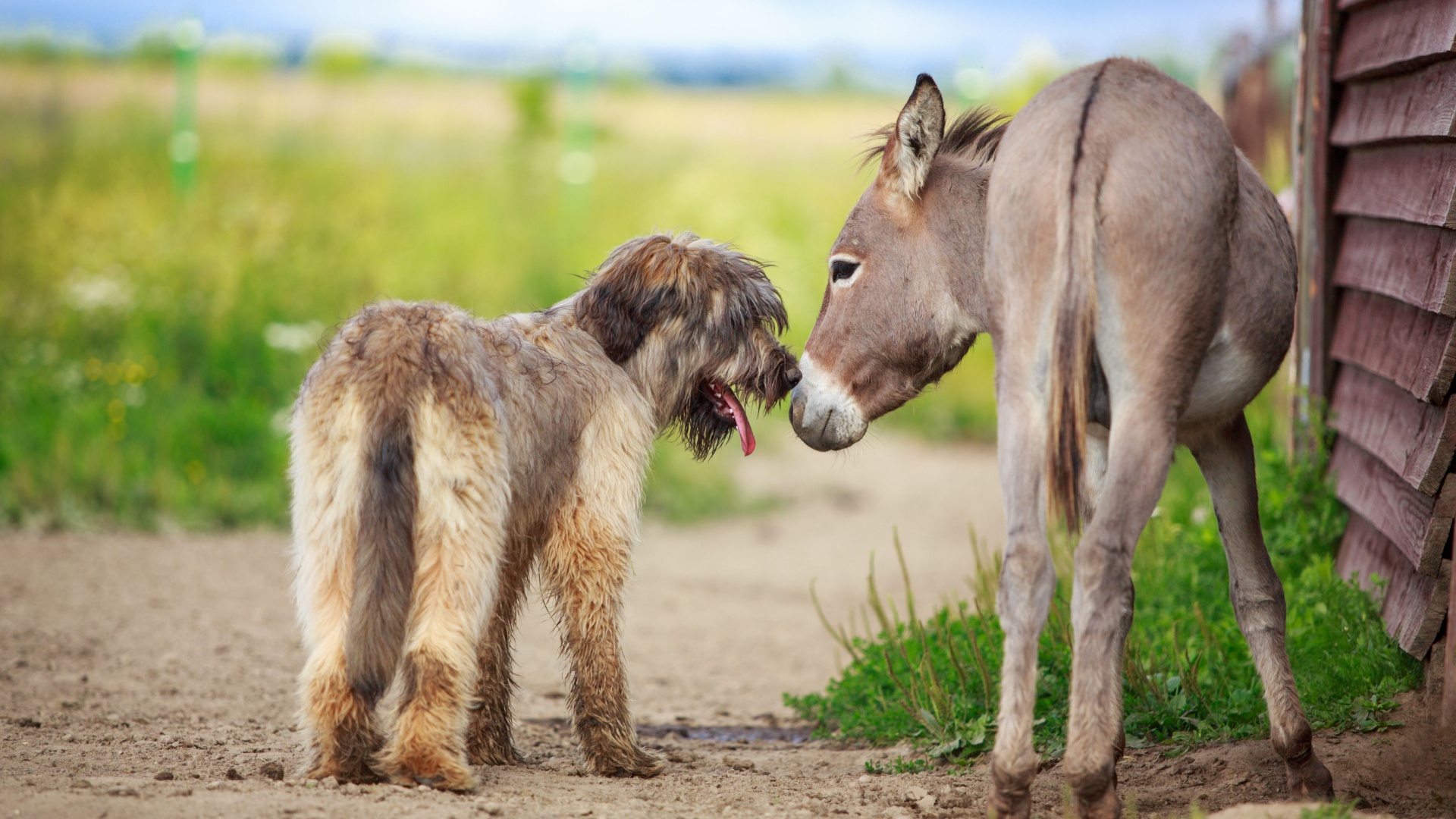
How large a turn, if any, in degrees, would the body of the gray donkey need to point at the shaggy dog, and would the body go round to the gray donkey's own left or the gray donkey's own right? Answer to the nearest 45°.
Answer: approximately 135° to the gray donkey's own left

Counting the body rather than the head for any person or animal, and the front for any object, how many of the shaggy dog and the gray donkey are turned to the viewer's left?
0

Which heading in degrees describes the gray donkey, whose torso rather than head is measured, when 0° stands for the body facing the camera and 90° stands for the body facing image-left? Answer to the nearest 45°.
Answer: approximately 225°

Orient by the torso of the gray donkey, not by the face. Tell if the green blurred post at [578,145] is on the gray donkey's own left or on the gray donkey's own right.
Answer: on the gray donkey's own left

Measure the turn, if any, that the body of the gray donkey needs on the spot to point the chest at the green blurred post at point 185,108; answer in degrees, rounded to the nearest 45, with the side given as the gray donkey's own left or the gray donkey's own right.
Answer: approximately 90° to the gray donkey's own left

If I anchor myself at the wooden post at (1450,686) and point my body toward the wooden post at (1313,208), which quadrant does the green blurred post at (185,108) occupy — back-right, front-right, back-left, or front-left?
front-left

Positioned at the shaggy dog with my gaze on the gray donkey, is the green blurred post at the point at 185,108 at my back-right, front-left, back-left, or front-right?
back-left

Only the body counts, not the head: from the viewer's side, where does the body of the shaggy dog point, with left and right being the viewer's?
facing away from the viewer and to the right of the viewer

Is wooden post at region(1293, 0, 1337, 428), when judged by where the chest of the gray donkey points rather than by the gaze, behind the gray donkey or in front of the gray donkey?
in front

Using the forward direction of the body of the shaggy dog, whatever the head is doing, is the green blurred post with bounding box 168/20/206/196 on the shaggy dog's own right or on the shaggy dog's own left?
on the shaggy dog's own left

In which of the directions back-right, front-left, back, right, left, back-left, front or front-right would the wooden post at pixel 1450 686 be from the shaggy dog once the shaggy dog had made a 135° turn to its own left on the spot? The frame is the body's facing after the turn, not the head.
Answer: back

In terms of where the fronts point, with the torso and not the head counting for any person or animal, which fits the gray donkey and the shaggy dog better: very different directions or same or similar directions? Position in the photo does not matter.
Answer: same or similar directions
